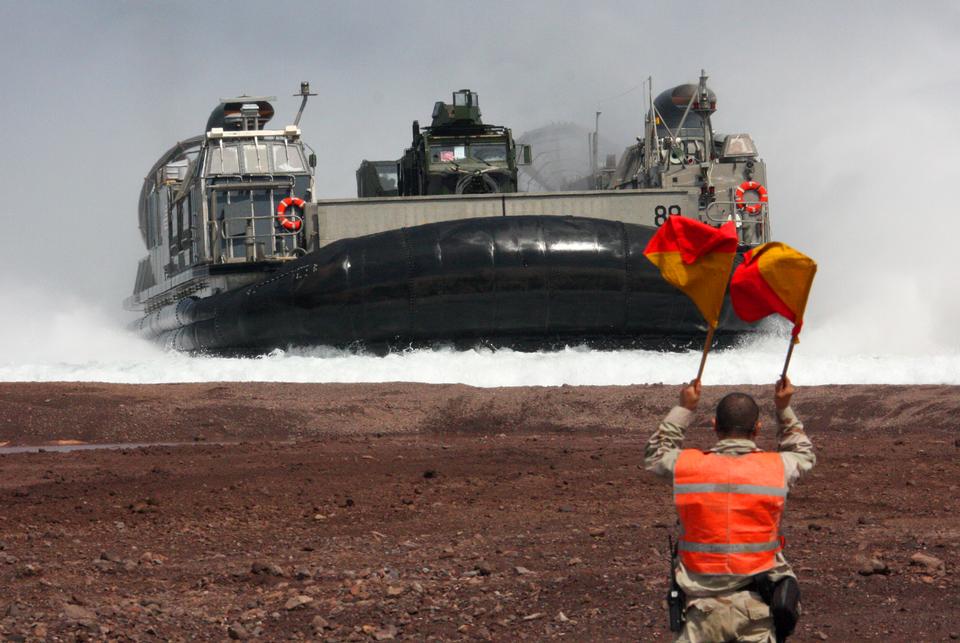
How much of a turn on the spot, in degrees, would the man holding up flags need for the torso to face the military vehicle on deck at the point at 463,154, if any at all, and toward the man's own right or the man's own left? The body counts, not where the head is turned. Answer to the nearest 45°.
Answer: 0° — they already face it

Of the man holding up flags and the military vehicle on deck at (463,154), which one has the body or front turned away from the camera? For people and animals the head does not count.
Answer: the man holding up flags

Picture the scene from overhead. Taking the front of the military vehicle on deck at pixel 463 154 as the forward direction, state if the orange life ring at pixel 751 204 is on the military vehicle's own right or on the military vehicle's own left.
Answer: on the military vehicle's own left

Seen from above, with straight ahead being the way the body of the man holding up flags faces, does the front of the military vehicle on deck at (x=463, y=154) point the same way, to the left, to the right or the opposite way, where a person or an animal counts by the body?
the opposite way

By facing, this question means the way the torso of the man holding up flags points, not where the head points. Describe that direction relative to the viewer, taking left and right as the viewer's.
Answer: facing away from the viewer

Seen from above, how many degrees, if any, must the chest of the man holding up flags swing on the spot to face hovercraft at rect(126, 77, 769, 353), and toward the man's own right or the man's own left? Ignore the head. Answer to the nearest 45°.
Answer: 0° — they already face it

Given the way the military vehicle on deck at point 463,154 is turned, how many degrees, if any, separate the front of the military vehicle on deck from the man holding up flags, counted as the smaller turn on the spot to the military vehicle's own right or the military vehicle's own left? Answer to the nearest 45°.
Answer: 0° — it already faces them

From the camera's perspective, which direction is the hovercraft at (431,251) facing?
toward the camera

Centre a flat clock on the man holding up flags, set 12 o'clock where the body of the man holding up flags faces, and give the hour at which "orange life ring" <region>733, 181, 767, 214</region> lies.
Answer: The orange life ring is roughly at 12 o'clock from the man holding up flags.

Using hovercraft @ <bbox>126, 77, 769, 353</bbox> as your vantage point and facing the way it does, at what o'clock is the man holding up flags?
The man holding up flags is roughly at 12 o'clock from the hovercraft.

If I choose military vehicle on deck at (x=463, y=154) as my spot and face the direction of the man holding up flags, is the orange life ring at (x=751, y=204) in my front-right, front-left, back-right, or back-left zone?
front-left

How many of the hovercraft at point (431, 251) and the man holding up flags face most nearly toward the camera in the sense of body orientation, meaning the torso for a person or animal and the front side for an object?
1

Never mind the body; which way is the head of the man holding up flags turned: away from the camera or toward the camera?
away from the camera

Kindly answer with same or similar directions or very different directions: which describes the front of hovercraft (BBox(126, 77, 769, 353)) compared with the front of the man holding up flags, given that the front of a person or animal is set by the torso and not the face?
very different directions
